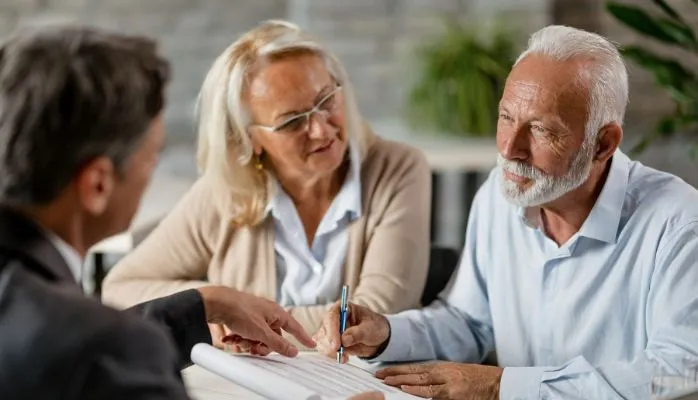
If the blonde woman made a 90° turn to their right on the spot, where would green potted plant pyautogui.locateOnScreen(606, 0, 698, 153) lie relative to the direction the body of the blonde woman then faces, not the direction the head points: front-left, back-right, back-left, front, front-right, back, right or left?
back-right

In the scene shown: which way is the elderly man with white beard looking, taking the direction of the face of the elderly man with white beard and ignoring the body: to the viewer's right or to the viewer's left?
to the viewer's left

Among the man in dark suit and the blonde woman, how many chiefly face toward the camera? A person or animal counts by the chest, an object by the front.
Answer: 1

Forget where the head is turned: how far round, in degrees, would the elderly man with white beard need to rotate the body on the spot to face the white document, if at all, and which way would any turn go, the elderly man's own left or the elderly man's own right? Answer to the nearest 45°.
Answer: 0° — they already face it

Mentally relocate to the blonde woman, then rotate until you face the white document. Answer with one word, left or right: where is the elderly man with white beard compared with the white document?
left

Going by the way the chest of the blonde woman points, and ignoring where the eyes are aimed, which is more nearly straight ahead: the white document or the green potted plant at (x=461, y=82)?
the white document

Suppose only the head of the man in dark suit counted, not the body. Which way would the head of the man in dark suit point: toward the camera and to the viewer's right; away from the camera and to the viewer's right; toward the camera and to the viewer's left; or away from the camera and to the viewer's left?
away from the camera and to the viewer's right

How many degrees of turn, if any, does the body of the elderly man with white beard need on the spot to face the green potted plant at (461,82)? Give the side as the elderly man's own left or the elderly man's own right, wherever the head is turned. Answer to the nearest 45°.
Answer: approximately 135° to the elderly man's own right

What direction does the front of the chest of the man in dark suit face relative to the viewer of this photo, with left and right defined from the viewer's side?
facing away from the viewer and to the right of the viewer

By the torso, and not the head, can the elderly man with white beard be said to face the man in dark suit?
yes

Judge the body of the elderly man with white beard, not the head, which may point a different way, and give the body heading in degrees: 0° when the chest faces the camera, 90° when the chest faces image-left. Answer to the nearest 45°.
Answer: approximately 45°

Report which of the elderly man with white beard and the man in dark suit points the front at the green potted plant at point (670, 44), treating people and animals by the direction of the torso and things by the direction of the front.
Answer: the man in dark suit
